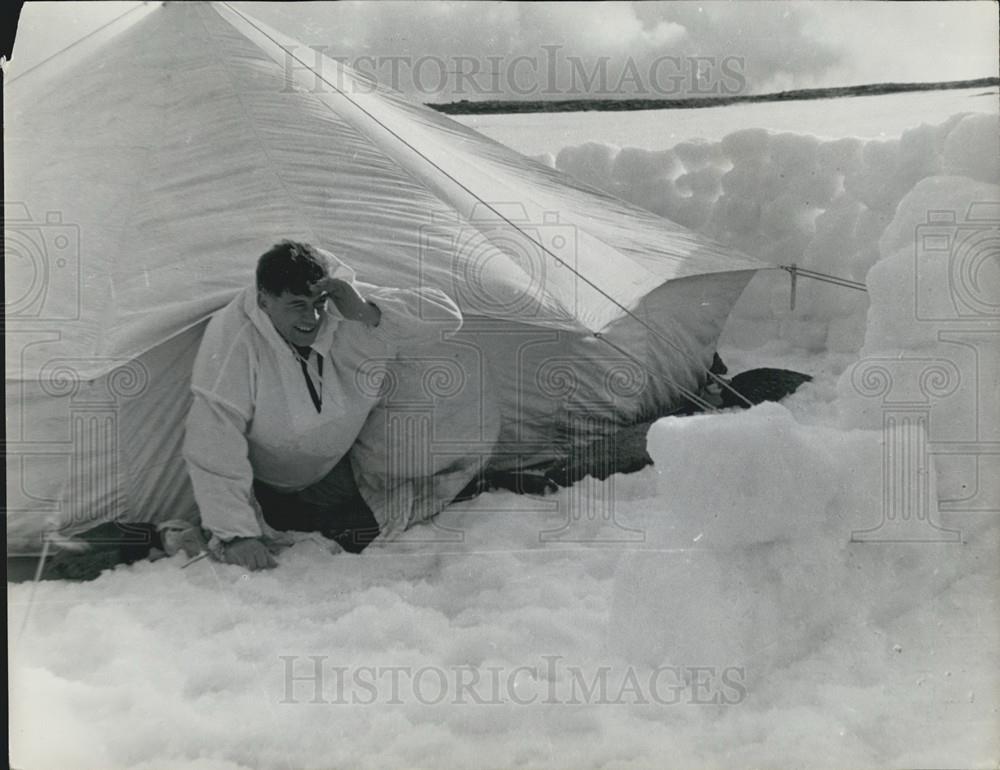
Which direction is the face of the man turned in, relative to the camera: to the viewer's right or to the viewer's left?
to the viewer's right

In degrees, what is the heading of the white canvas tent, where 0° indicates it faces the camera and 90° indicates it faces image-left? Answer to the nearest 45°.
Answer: approximately 0°
